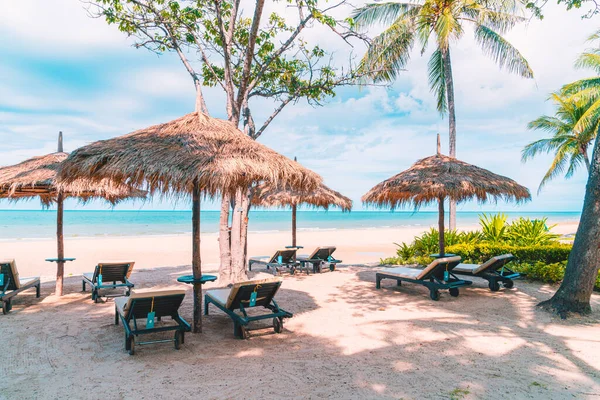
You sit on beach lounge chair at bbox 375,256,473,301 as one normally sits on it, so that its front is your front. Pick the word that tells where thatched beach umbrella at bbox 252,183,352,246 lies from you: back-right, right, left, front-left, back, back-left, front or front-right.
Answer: front

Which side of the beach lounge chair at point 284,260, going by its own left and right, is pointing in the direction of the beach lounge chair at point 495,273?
back

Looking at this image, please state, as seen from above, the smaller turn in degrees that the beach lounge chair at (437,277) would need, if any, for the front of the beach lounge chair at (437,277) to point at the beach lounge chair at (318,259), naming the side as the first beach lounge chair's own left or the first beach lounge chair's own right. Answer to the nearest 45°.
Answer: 0° — it already faces it

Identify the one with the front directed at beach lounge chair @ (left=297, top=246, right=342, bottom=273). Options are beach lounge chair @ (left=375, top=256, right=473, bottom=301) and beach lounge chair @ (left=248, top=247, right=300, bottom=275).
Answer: beach lounge chair @ (left=375, top=256, right=473, bottom=301)

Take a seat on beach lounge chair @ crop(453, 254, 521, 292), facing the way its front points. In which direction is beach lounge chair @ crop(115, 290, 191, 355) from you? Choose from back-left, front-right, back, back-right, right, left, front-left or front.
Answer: left

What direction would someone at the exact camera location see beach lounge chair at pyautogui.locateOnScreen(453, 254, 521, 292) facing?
facing away from the viewer and to the left of the viewer

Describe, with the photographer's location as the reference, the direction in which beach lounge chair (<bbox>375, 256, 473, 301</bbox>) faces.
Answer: facing away from the viewer and to the left of the viewer

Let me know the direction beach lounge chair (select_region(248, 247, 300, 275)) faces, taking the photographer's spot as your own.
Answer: facing away from the viewer and to the left of the viewer

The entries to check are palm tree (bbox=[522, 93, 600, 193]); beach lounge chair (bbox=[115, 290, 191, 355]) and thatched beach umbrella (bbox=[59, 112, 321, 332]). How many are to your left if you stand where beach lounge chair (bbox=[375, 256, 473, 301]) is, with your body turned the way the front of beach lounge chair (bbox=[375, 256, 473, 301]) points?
2
